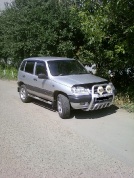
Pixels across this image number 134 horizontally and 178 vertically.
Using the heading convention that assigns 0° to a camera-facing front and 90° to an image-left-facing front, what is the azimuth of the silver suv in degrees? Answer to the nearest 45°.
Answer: approximately 315°
